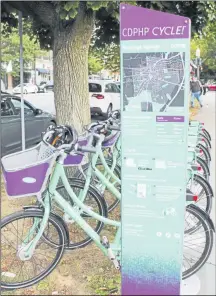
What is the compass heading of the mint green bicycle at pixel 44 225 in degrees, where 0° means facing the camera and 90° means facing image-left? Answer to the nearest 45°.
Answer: approximately 90°

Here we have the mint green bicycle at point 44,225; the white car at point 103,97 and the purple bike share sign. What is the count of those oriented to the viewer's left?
1

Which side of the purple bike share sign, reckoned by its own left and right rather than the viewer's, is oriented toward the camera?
front

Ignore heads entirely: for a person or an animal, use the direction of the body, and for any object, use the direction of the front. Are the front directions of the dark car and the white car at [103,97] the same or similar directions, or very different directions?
same or similar directions

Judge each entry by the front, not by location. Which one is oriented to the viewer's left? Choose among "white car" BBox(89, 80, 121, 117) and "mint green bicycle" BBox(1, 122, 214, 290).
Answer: the mint green bicycle

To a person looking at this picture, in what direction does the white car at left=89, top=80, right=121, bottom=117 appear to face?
facing away from the viewer and to the right of the viewer

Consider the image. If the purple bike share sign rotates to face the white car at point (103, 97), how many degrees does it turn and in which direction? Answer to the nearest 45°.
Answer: approximately 180°

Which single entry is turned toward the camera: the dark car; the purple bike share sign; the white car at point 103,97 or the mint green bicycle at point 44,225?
the purple bike share sign

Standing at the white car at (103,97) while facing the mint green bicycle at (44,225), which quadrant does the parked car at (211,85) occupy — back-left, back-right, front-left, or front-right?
back-left

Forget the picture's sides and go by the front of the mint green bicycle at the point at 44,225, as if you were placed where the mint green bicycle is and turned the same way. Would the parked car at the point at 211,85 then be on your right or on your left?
on your right

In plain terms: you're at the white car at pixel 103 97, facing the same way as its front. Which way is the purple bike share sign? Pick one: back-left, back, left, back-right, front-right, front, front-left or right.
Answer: back-right

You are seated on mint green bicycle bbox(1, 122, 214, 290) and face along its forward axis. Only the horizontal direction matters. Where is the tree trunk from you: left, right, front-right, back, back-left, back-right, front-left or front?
right
